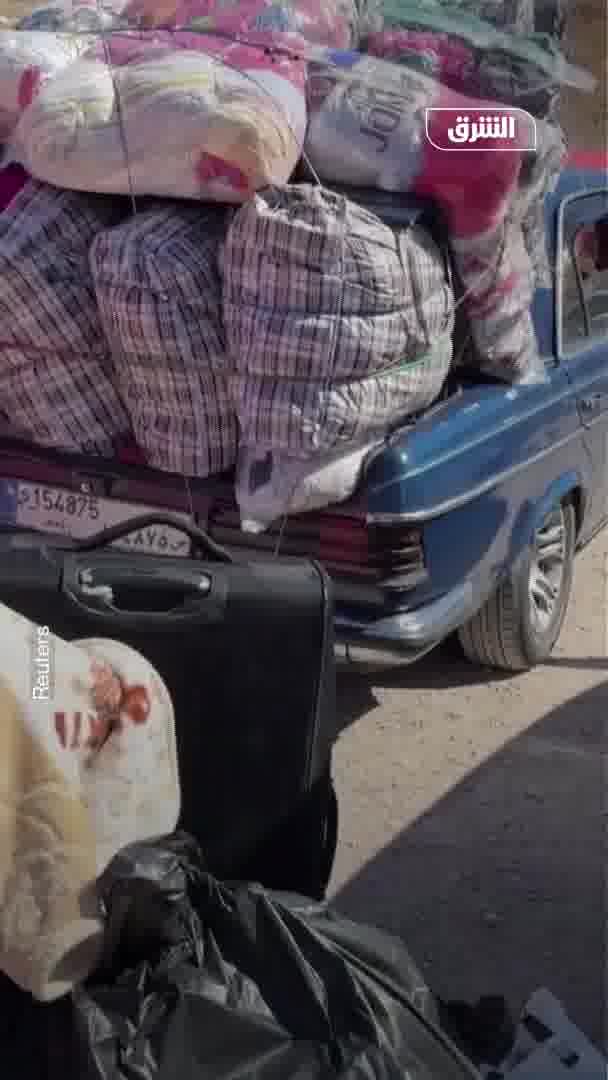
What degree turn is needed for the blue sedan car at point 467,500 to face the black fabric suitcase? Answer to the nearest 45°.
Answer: approximately 135° to its right

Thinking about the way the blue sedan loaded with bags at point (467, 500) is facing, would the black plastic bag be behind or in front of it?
behind

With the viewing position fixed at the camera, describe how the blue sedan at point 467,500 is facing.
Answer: facing away from the viewer and to the right of the viewer
